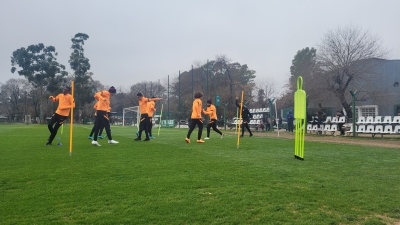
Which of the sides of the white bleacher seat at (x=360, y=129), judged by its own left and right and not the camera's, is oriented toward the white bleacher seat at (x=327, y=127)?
right

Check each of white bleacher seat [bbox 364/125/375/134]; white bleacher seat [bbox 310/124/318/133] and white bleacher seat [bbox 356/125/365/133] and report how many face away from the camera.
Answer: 0

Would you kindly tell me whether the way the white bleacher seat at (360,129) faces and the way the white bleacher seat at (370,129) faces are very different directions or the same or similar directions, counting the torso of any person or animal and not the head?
same or similar directions

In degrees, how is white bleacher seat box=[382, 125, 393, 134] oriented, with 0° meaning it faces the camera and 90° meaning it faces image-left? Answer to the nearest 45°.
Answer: approximately 45°

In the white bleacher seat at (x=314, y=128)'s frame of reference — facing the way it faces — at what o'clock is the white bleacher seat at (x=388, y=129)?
the white bleacher seat at (x=388, y=129) is roughly at 9 o'clock from the white bleacher seat at (x=314, y=128).

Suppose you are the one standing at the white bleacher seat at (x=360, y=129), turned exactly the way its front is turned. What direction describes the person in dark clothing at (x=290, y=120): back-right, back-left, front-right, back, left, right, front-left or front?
right

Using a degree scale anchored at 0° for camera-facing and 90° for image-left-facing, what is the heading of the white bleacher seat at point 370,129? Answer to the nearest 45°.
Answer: approximately 45°

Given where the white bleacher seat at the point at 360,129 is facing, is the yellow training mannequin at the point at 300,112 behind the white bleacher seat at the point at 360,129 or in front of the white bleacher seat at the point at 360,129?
in front

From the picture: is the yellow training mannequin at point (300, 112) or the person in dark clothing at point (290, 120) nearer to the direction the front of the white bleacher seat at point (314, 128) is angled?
the yellow training mannequin

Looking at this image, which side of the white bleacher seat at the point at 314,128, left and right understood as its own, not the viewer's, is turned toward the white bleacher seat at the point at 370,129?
left

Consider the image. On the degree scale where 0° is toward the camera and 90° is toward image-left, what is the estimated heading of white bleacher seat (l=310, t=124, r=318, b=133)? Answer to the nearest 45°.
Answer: approximately 45°

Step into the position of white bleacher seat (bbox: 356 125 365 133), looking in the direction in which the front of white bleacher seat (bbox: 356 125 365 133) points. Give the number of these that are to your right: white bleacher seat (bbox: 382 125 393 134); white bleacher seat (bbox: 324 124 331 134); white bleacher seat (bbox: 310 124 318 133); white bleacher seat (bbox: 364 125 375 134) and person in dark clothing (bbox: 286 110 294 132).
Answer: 3

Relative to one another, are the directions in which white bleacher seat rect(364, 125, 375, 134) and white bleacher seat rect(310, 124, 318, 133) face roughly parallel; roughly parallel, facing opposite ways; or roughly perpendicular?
roughly parallel

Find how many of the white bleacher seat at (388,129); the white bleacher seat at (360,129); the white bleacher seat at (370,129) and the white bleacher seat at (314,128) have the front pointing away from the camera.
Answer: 0
